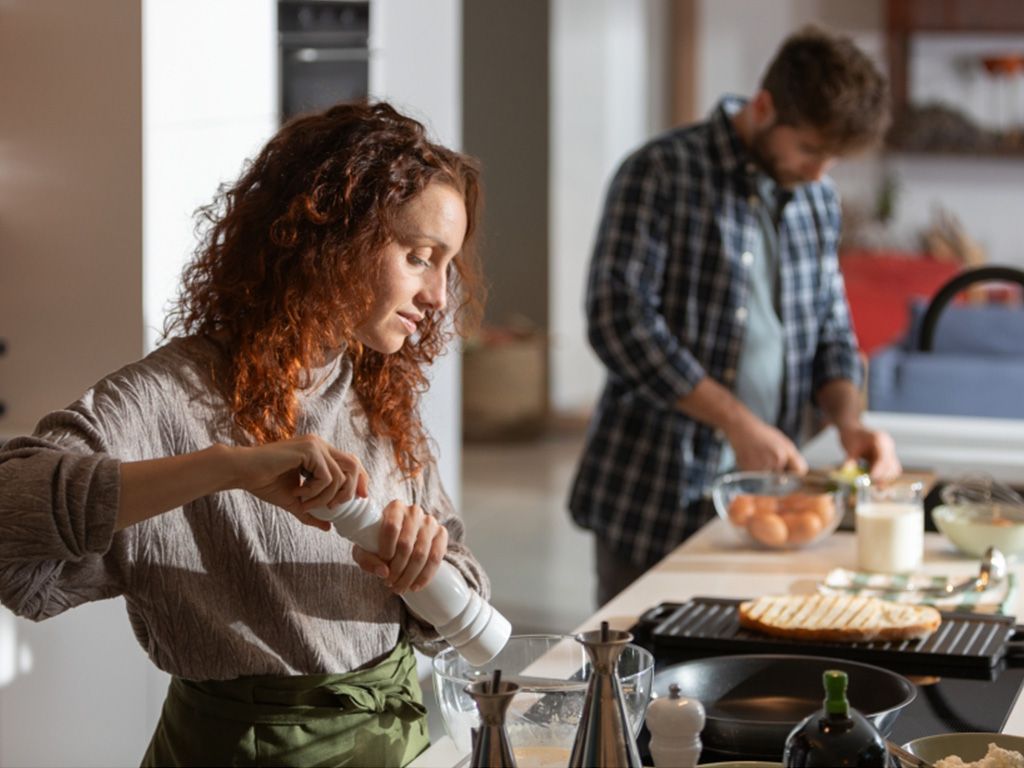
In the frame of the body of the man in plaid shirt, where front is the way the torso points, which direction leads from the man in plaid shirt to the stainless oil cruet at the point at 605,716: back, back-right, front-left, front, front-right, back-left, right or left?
front-right

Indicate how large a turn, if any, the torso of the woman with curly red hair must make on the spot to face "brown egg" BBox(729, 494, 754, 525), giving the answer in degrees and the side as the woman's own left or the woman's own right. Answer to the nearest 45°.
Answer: approximately 90° to the woman's own left

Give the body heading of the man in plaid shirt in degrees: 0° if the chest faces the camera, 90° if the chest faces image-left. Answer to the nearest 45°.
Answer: approximately 315°

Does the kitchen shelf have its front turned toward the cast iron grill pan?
yes

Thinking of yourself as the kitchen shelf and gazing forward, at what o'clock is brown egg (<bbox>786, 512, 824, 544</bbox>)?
The brown egg is roughly at 12 o'clock from the kitchen shelf.

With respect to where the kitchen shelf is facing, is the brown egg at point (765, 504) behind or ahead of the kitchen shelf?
ahead

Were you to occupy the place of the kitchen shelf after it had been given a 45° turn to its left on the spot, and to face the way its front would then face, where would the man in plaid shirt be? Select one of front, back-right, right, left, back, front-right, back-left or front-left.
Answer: front-right

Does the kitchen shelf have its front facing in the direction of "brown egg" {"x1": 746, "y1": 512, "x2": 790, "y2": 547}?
yes

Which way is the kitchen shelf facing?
toward the camera

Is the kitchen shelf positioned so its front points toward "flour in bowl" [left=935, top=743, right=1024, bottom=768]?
yes

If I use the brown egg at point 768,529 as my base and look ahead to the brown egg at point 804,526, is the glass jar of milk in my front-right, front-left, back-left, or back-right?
front-right

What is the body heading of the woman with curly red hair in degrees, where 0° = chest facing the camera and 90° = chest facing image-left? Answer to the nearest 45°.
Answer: approximately 315°

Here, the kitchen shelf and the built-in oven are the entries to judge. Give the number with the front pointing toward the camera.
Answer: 2

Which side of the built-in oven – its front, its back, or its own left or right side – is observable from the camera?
front
